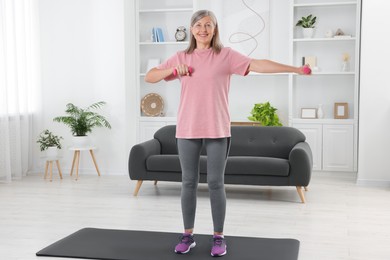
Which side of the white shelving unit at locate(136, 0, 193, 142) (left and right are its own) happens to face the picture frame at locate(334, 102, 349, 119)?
left

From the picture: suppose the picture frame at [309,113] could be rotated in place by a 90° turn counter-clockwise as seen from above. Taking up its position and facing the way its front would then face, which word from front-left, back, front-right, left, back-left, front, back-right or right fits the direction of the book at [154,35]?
back

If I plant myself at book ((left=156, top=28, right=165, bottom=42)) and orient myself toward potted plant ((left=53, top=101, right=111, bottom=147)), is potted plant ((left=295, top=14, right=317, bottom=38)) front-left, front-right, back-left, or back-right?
back-left

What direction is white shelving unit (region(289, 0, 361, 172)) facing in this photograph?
toward the camera

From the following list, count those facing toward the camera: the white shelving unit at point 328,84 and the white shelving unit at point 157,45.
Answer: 2

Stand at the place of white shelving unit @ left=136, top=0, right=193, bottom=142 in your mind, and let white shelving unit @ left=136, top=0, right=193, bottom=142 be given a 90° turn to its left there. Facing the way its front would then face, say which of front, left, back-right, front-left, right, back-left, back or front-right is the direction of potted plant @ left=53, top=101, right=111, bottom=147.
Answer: back-right

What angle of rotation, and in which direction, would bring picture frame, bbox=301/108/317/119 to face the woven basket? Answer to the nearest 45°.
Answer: approximately 90° to its right

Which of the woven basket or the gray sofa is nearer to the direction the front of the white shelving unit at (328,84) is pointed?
the gray sofa

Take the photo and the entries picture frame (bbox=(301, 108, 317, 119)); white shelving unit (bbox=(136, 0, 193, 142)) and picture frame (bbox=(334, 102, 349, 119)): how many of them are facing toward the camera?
3

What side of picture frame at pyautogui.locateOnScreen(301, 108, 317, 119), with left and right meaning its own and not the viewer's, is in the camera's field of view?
front

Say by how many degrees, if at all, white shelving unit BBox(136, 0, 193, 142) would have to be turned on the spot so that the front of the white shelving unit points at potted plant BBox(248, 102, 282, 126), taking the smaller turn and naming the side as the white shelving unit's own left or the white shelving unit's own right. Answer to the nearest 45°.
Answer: approximately 45° to the white shelving unit's own left

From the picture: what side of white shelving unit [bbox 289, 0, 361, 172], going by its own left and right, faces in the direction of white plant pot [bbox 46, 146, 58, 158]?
right

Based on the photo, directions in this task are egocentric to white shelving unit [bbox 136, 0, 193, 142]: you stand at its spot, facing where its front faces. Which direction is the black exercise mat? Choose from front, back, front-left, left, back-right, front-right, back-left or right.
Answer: front

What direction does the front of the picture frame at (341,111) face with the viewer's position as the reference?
facing the viewer

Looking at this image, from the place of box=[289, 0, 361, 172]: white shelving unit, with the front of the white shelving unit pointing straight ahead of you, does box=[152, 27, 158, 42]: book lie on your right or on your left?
on your right

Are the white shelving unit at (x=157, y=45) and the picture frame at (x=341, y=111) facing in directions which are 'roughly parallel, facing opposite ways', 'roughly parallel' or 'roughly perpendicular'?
roughly parallel
